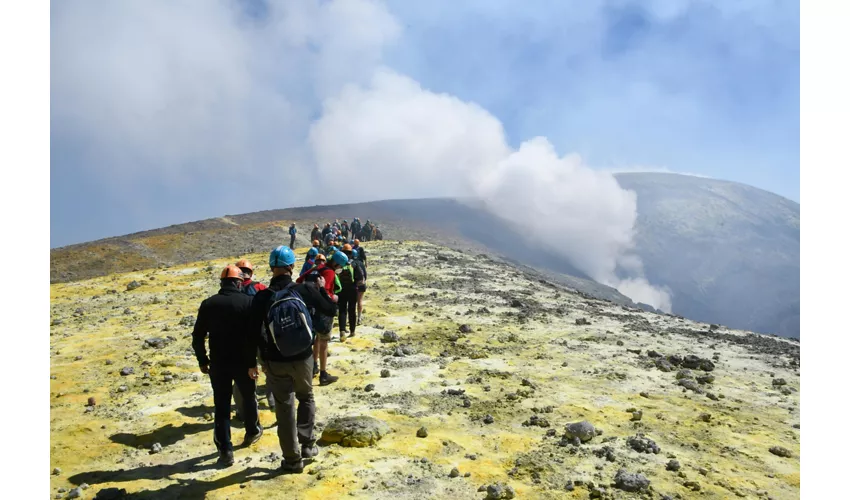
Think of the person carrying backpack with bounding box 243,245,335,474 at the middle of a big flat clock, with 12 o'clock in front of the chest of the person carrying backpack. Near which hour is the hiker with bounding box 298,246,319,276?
The hiker is roughly at 12 o'clock from the person carrying backpack.

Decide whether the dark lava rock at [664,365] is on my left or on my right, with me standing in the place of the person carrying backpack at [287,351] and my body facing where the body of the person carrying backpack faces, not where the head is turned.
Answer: on my right

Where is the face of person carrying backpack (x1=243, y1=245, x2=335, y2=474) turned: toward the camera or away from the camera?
away from the camera

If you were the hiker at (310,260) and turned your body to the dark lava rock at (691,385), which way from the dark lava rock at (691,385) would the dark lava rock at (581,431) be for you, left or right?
right

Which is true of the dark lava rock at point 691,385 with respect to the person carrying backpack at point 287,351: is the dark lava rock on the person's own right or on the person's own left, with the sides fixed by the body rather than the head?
on the person's own right

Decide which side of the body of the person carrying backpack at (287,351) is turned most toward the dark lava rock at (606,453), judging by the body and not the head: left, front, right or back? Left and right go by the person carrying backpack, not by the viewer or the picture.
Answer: right

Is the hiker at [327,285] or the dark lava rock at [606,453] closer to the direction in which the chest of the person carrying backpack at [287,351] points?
the hiker

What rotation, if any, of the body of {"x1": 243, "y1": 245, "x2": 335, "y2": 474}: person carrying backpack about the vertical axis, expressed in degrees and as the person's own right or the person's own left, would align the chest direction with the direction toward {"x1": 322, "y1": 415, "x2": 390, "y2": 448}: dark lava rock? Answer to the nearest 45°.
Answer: approximately 45° to the person's own right

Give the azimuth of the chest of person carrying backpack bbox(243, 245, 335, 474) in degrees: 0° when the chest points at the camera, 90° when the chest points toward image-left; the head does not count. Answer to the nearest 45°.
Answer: approximately 180°

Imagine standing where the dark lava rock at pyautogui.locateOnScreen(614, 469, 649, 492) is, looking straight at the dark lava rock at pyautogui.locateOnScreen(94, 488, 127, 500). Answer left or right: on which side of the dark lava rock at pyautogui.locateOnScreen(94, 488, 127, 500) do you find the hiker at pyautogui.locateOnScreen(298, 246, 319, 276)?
right
